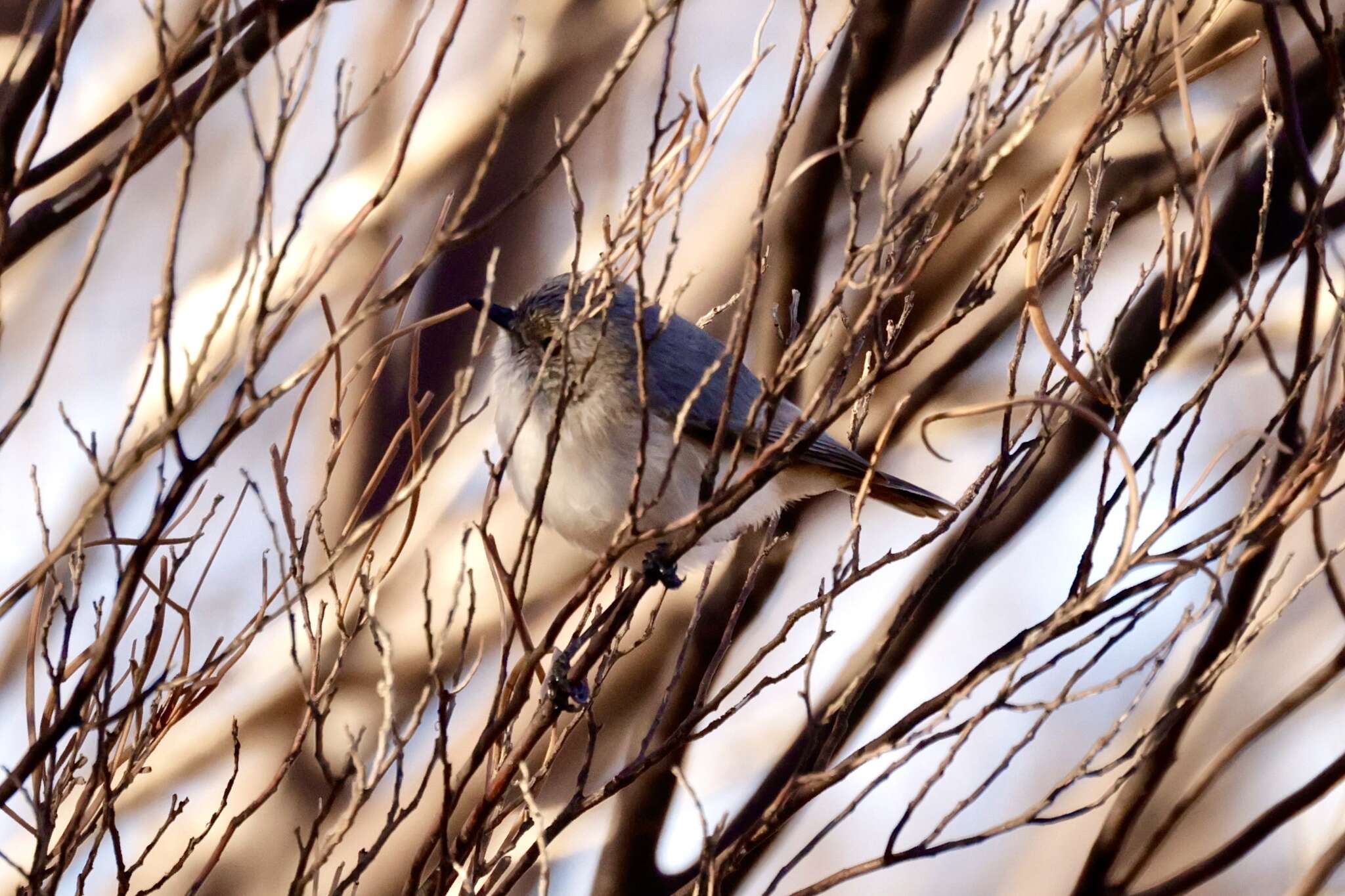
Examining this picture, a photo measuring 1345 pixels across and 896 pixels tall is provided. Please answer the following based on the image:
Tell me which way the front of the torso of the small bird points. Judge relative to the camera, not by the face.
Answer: to the viewer's left
